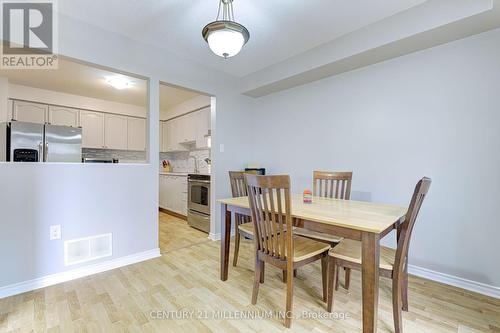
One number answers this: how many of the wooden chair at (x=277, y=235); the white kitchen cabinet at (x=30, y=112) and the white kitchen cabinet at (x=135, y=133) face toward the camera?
2

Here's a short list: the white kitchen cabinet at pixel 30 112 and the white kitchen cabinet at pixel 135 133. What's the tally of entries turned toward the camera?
2

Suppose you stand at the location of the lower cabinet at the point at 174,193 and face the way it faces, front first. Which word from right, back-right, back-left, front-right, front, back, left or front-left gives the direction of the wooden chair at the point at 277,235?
front-left

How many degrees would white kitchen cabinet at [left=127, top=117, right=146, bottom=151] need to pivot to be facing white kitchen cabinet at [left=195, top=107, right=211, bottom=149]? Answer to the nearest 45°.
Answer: approximately 45° to its left

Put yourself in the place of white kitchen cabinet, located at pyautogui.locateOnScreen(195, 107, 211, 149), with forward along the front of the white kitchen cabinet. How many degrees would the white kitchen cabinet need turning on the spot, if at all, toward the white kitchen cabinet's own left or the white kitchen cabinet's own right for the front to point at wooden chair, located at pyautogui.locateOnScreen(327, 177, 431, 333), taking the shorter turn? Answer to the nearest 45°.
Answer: approximately 45° to the white kitchen cabinet's own left

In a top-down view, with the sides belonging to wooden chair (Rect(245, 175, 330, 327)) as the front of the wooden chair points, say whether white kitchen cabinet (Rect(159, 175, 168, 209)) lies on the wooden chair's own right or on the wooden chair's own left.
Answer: on the wooden chair's own left

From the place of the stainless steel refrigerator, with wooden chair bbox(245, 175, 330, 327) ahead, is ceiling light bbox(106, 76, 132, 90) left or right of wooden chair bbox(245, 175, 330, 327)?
left
